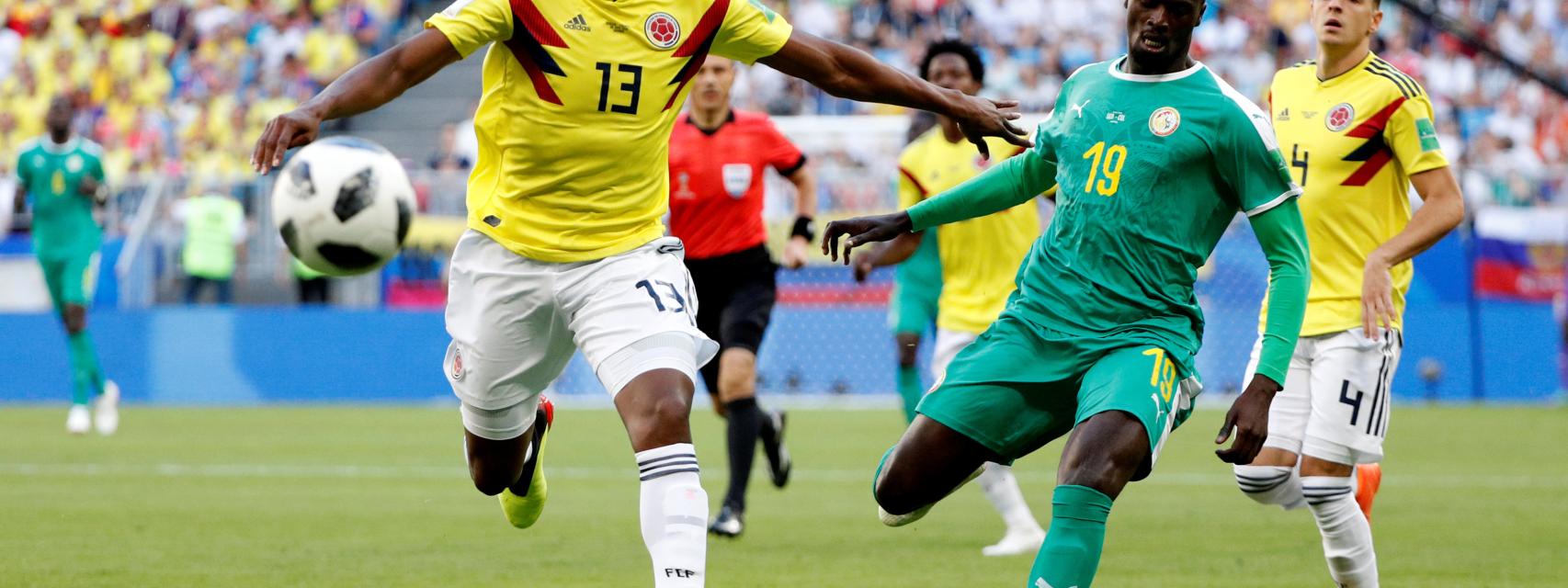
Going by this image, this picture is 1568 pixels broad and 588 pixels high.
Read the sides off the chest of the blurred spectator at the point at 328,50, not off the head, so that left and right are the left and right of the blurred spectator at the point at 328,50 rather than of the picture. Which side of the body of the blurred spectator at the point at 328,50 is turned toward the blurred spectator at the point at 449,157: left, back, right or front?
front

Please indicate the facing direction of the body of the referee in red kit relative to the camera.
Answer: toward the camera

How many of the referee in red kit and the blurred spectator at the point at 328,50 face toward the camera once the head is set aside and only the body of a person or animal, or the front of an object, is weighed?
2

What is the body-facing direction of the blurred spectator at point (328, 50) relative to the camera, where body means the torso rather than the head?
toward the camera

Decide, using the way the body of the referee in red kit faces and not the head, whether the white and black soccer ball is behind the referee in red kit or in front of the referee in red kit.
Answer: in front

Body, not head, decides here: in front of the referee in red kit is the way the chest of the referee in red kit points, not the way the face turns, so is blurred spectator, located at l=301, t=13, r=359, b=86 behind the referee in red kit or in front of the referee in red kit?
behind

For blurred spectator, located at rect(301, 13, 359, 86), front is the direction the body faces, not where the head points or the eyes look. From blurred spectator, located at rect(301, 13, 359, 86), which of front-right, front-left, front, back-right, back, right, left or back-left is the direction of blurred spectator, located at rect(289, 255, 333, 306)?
front

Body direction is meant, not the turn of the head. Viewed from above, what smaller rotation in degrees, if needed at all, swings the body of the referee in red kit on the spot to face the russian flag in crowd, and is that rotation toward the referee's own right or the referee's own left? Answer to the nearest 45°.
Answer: approximately 135° to the referee's own left

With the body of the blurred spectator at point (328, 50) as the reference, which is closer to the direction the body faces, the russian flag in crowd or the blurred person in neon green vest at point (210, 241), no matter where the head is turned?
the blurred person in neon green vest

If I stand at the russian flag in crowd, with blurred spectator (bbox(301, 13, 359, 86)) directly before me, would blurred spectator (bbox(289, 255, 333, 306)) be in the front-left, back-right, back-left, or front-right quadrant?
front-left

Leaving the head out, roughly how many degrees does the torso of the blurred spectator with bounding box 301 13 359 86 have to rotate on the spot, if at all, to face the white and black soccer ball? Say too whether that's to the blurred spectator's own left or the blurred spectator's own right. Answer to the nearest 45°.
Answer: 0° — they already face it

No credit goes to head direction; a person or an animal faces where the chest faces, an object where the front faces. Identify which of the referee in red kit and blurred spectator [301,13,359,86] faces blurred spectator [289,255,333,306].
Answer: blurred spectator [301,13,359,86]

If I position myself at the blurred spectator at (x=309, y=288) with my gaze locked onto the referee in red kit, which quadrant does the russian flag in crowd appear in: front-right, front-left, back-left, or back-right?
front-left

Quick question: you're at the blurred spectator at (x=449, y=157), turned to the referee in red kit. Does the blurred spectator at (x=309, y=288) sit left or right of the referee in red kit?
right
